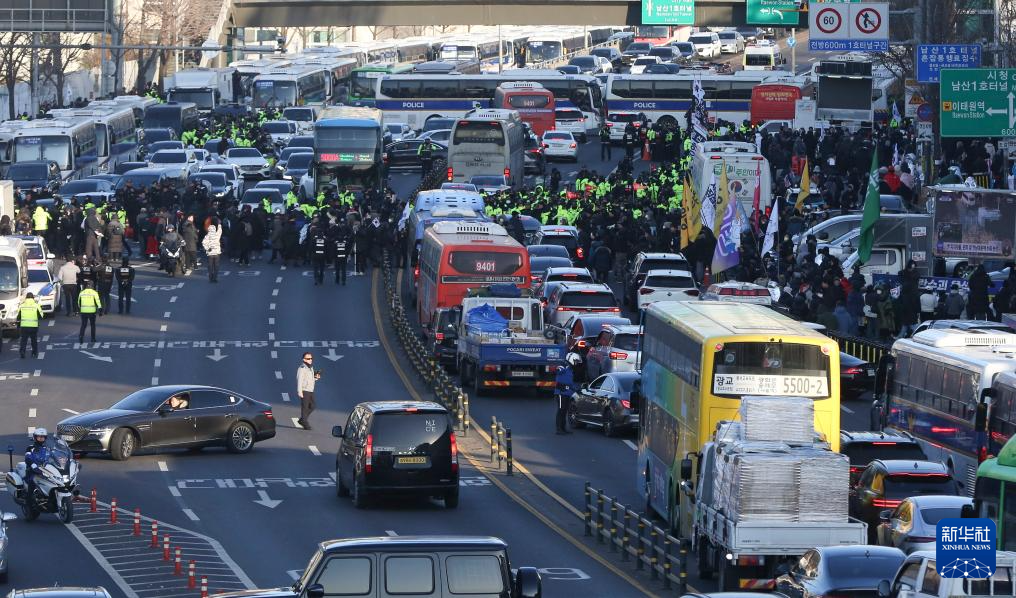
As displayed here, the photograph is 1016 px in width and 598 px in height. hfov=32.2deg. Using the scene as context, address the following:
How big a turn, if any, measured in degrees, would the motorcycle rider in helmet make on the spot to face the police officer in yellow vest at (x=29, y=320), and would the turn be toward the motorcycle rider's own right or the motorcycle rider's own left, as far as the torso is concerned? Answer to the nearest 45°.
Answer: approximately 135° to the motorcycle rider's own left

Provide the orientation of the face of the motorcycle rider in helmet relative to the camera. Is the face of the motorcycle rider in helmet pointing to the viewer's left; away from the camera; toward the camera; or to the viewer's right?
toward the camera

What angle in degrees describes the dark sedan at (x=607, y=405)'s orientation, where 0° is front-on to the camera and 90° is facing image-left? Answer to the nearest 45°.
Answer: approximately 135°

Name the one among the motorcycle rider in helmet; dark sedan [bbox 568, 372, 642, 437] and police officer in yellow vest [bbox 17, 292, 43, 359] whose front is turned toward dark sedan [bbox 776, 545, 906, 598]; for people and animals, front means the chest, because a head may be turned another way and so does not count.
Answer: the motorcycle rider in helmet

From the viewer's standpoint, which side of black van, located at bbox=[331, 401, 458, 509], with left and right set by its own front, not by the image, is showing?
back

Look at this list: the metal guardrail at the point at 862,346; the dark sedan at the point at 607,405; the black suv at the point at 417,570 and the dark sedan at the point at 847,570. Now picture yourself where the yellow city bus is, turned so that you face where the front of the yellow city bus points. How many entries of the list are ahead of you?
2

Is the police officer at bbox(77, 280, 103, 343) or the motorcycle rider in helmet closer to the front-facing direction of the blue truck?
the police officer

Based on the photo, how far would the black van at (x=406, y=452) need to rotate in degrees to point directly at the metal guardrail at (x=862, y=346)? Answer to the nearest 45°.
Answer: approximately 45° to its right

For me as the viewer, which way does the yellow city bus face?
facing away from the viewer

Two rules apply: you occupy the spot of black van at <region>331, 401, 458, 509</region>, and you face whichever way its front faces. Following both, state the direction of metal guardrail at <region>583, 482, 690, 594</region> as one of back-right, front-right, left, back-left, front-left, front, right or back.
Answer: back-right
